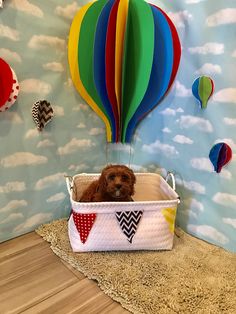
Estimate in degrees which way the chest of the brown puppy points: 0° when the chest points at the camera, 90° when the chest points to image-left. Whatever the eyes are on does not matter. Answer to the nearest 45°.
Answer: approximately 315°
